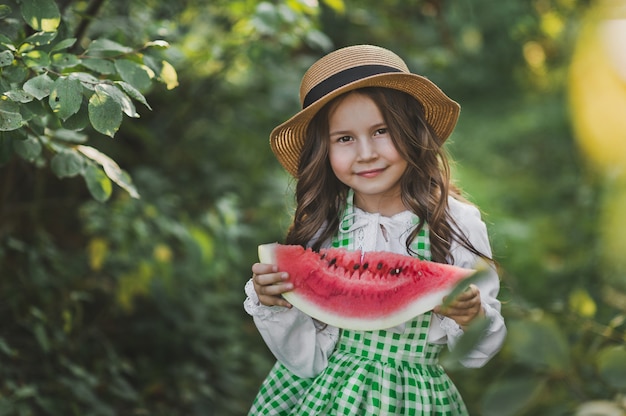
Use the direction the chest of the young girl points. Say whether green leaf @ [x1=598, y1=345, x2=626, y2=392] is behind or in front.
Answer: in front

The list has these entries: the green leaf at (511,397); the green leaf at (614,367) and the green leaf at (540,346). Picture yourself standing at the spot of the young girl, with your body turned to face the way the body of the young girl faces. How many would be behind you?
0

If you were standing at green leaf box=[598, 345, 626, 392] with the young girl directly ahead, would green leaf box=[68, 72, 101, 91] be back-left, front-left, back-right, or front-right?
front-left

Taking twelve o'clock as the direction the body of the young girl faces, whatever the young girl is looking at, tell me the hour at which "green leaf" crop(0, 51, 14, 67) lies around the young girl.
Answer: The green leaf is roughly at 2 o'clock from the young girl.

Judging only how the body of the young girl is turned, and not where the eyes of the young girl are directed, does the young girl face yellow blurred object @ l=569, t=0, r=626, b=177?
no

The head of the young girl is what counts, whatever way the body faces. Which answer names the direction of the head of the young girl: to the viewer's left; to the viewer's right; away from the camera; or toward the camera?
toward the camera

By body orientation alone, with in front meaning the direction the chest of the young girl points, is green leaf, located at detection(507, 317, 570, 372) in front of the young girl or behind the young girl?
in front

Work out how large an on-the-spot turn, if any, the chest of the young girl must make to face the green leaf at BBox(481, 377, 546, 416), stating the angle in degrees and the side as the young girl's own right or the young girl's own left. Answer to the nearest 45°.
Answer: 0° — they already face it

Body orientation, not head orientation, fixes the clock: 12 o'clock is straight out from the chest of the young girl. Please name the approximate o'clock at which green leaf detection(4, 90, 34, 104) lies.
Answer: The green leaf is roughly at 2 o'clock from the young girl.

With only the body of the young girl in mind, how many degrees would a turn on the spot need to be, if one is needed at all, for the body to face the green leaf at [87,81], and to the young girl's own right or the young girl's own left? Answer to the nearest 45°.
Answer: approximately 45° to the young girl's own right

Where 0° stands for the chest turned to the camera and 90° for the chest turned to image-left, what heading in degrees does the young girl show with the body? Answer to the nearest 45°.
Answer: approximately 0°

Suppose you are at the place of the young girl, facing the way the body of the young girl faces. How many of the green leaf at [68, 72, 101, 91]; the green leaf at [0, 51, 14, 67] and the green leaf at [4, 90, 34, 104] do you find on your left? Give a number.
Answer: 0
